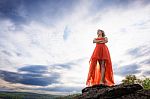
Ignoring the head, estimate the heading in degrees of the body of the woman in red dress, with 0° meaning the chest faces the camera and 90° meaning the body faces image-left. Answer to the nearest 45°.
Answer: approximately 0°
